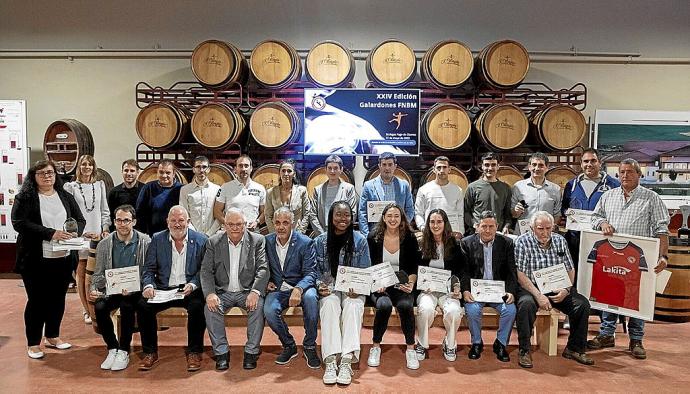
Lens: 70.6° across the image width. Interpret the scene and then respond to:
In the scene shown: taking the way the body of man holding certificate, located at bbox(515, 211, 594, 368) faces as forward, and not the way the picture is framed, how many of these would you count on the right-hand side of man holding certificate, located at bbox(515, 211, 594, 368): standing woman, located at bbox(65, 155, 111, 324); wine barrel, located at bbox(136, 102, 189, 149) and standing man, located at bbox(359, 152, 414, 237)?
3

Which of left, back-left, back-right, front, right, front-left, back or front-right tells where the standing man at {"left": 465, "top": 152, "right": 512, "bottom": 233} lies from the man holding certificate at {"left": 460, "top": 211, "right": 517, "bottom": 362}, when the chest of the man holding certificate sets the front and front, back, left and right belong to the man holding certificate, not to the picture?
back

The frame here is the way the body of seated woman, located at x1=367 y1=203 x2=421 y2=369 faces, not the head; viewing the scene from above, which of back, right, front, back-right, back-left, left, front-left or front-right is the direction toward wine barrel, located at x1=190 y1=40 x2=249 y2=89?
back-right

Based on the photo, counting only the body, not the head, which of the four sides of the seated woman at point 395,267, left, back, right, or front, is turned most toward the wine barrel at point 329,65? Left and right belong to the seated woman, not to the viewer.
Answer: back

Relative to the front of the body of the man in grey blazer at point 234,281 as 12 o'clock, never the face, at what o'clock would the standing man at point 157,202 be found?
The standing man is roughly at 5 o'clock from the man in grey blazer.

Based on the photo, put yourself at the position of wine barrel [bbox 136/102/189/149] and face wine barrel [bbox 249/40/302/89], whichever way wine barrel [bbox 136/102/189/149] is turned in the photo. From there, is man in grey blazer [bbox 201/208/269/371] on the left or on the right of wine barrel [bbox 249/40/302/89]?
right

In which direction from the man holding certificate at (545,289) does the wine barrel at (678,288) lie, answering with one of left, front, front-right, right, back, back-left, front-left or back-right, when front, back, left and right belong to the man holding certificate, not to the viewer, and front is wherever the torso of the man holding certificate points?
back-left

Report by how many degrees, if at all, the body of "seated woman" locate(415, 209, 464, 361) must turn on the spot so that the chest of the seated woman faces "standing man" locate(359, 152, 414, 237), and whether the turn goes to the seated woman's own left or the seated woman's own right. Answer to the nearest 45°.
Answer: approximately 135° to the seated woman's own right
